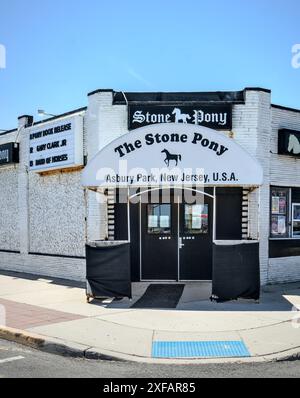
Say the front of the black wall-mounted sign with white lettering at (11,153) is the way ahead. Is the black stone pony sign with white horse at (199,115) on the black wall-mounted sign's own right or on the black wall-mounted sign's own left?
on the black wall-mounted sign's own left

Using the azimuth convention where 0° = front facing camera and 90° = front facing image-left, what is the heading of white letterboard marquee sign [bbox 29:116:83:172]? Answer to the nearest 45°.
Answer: approximately 45°
